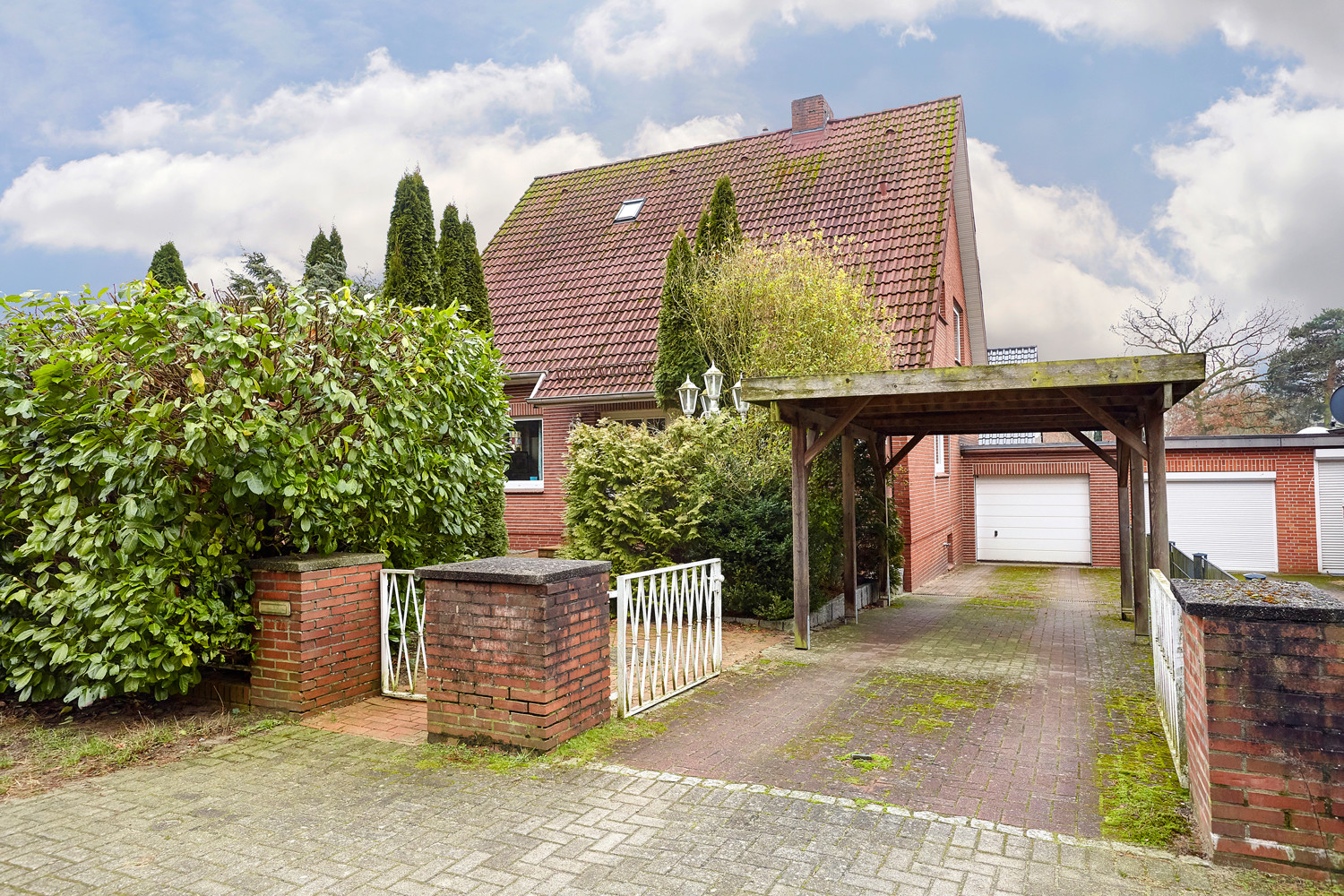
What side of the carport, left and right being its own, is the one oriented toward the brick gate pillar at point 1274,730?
front

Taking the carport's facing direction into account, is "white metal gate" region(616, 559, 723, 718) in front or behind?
in front

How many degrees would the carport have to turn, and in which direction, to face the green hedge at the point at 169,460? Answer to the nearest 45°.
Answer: approximately 45° to its right

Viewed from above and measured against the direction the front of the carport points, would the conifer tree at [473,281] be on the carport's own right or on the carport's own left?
on the carport's own right

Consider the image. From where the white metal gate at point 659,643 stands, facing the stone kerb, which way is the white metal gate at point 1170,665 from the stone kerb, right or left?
left

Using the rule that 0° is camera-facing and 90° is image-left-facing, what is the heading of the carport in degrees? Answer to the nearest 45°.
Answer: approximately 0°

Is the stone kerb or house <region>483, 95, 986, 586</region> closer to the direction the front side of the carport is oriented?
the stone kerb

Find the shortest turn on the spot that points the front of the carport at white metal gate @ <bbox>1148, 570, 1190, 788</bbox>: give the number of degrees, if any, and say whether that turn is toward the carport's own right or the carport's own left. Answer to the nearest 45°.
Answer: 0° — it already faces it

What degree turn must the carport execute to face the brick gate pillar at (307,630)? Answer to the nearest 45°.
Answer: approximately 45° to its right

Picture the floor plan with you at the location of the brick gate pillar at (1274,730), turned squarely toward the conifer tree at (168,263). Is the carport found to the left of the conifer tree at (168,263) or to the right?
right

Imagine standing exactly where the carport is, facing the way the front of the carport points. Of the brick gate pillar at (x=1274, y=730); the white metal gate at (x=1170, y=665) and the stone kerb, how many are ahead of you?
3

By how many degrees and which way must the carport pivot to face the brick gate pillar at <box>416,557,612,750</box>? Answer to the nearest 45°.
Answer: approximately 45° to its right

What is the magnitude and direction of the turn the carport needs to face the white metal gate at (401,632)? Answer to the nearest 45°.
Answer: approximately 45° to its right

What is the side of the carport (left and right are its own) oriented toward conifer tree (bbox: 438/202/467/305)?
right

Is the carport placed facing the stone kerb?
yes
